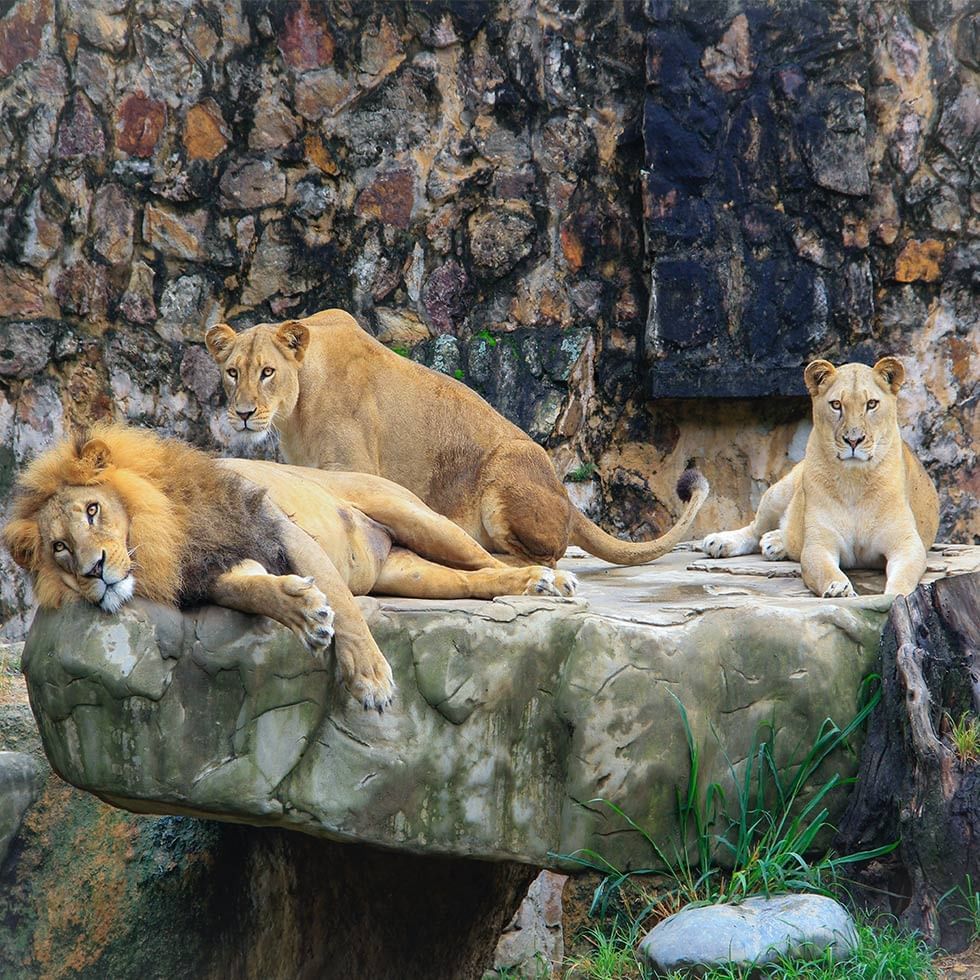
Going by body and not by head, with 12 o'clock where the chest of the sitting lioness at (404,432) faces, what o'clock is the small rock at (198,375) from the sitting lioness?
The small rock is roughly at 2 o'clock from the sitting lioness.

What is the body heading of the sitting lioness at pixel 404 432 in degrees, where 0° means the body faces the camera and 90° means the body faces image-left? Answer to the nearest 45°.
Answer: approximately 90°

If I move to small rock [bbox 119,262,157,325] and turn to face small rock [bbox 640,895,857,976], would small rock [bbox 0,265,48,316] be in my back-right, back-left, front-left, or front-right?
back-right

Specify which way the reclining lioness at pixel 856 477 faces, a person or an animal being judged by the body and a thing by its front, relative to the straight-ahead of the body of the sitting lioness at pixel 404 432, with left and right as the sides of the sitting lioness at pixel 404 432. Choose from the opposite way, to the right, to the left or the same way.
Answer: to the left

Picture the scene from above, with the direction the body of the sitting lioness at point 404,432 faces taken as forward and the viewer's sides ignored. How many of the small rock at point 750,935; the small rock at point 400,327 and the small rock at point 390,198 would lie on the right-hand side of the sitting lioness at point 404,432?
2

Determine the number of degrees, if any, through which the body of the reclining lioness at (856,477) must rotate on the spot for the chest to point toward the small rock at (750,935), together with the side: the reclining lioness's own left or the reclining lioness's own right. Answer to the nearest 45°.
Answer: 0° — it already faces it

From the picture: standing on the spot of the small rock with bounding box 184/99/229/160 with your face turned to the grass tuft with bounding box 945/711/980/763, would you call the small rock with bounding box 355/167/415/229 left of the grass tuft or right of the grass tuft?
left

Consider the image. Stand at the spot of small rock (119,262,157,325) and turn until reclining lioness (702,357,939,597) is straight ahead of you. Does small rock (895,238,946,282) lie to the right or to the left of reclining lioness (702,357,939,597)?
left

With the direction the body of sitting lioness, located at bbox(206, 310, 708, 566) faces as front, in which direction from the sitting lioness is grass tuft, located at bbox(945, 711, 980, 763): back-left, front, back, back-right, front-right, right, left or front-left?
back-left

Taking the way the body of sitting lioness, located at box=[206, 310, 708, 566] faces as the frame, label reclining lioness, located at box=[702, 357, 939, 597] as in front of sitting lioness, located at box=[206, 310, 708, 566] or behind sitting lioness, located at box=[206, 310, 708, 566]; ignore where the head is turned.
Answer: behind

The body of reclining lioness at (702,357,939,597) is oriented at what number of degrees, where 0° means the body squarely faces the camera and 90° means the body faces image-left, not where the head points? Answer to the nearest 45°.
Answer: approximately 0°
